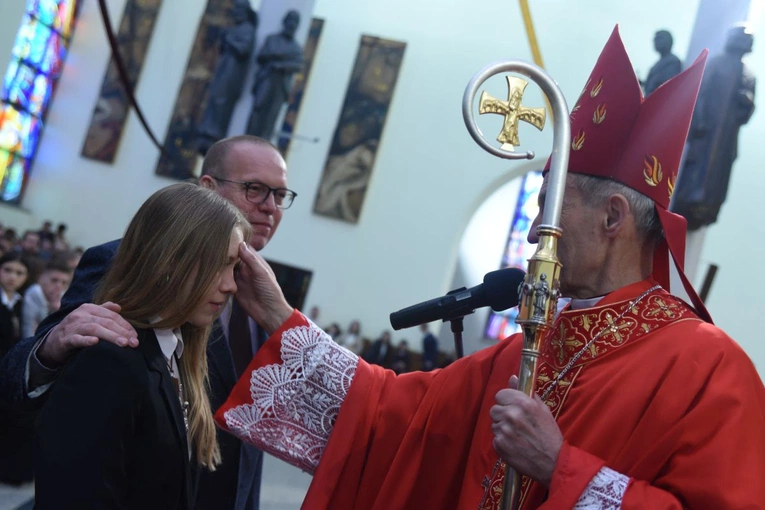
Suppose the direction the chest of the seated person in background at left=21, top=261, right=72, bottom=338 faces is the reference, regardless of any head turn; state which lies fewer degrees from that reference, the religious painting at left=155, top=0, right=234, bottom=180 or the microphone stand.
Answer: the microphone stand

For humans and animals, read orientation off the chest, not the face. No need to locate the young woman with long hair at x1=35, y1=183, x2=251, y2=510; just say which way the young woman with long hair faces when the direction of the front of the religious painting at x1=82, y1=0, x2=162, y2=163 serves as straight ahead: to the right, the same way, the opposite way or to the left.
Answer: to the left

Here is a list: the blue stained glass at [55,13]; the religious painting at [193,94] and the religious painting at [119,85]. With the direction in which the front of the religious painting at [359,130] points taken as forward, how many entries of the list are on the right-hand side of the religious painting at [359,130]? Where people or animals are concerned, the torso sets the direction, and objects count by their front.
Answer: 3

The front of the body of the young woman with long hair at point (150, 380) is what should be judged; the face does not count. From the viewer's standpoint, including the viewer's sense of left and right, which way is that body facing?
facing to the right of the viewer

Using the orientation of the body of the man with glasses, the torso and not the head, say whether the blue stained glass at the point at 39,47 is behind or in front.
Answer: behind

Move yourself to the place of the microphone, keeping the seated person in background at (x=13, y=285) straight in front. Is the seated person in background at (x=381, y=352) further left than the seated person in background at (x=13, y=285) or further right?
right

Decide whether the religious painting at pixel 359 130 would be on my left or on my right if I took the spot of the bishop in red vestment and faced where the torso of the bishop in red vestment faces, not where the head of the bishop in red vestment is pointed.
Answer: on my right

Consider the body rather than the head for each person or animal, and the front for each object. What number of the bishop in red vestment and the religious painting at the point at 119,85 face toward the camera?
1

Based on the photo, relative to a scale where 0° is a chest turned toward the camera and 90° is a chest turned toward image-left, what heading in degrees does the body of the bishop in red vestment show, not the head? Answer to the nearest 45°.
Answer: approximately 90°

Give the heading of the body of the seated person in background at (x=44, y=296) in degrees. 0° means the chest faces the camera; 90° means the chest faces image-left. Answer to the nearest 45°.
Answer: approximately 315°

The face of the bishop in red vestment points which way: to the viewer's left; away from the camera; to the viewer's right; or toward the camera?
to the viewer's left

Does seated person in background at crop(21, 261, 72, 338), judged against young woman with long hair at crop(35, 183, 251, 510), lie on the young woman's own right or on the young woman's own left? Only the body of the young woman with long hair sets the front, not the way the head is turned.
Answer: on the young woman's own left
